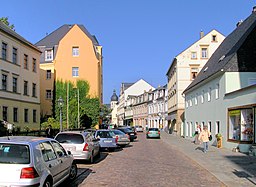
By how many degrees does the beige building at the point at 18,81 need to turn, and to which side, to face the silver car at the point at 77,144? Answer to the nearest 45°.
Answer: approximately 45° to its right

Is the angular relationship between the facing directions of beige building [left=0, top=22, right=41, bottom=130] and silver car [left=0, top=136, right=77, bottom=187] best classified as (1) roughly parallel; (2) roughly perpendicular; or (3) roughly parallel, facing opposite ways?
roughly perpendicular

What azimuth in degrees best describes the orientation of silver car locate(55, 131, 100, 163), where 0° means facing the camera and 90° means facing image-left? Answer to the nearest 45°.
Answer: approximately 180°

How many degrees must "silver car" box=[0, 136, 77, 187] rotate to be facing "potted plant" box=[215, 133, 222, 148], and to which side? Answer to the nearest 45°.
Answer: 0° — it already faces it

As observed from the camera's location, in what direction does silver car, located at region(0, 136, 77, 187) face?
facing away from the viewer and to the right of the viewer

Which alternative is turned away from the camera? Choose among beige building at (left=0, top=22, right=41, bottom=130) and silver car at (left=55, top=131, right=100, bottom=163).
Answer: the silver car

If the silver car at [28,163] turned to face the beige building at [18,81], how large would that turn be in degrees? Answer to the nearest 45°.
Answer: approximately 45° to its left

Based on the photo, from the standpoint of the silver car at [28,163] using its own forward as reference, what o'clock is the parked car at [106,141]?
The parked car is roughly at 11 o'clock from the silver car.
